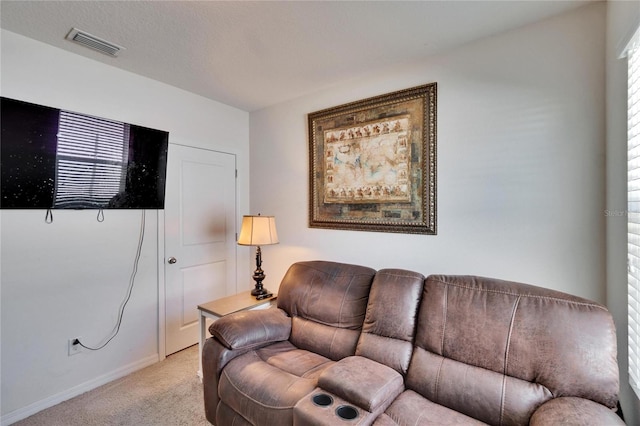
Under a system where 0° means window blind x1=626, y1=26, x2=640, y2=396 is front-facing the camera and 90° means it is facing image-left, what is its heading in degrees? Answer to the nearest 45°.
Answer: approximately 90°

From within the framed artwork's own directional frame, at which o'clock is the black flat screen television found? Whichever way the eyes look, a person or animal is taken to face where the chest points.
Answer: The black flat screen television is roughly at 1 o'clock from the framed artwork.

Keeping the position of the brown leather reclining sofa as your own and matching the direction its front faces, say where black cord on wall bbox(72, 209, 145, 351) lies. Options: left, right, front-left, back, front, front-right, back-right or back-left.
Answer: front-right

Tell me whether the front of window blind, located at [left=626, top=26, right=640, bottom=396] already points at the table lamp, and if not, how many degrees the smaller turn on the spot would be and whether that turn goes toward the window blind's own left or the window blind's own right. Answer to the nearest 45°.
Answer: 0° — it already faces it

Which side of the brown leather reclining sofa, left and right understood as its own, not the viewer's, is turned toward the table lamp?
right

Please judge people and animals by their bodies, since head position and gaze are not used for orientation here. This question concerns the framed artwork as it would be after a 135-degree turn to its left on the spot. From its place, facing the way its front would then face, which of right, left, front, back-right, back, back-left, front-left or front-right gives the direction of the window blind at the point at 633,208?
front-right

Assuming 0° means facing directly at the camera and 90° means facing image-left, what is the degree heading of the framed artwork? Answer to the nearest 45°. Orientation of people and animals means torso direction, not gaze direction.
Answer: approximately 45°

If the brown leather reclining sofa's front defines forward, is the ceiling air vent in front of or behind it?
in front

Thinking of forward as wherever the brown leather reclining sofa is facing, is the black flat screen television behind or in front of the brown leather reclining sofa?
in front

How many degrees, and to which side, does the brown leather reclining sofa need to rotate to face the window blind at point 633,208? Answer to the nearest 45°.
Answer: approximately 135° to its left
